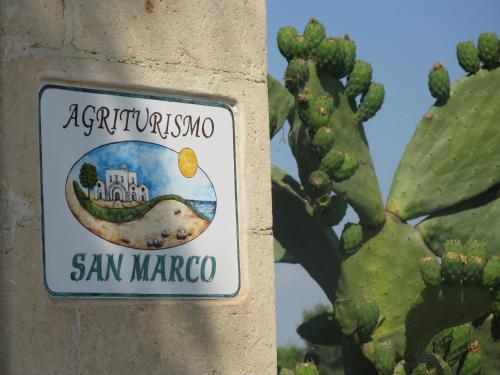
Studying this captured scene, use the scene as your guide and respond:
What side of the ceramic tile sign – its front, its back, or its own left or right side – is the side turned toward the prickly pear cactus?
left

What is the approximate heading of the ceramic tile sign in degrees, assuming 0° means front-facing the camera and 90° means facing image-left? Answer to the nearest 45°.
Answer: approximately 315°
